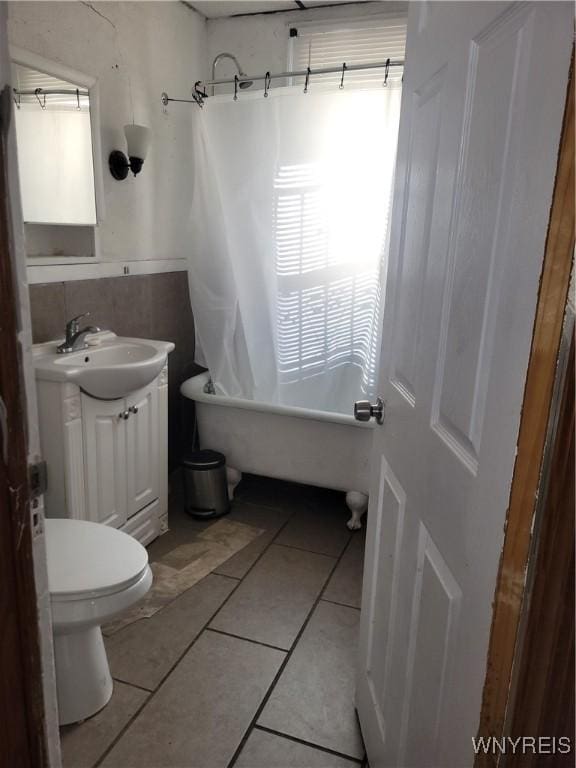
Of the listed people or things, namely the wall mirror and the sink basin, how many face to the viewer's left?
0

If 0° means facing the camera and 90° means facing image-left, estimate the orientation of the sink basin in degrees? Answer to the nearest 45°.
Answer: approximately 315°

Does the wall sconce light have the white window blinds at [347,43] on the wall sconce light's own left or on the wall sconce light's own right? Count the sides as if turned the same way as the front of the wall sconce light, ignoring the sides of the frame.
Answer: on the wall sconce light's own left

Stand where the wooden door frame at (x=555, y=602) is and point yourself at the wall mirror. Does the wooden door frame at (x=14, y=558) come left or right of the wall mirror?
left

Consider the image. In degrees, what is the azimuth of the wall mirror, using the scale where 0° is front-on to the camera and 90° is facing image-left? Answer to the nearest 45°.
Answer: approximately 315°

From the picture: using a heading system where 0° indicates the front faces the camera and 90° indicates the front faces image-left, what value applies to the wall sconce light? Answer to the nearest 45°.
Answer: approximately 315°

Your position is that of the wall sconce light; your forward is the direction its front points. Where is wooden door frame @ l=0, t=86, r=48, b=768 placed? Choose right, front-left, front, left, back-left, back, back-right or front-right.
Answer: front-right

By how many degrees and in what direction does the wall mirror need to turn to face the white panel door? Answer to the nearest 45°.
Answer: approximately 45° to its right

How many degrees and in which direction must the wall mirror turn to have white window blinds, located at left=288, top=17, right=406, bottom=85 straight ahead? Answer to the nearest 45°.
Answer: approximately 45° to its left
